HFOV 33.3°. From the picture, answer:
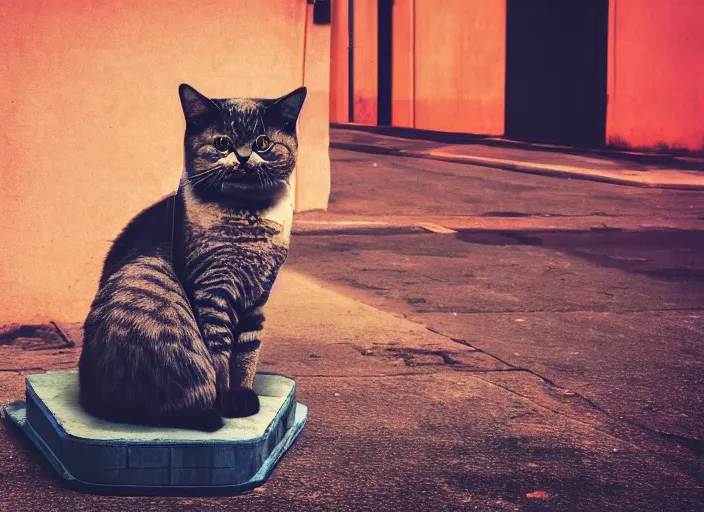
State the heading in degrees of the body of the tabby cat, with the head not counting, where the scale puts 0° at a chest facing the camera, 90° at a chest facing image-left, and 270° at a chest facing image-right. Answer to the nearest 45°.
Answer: approximately 315°
